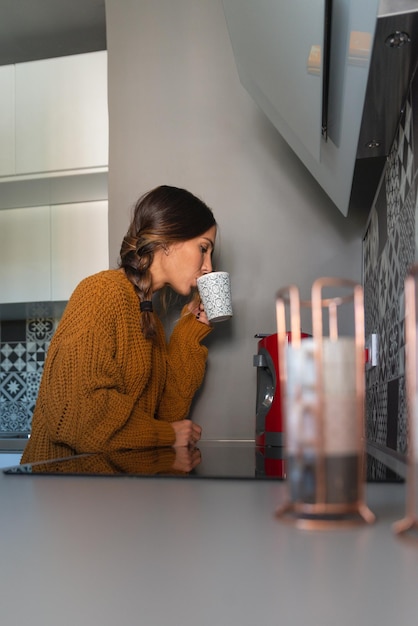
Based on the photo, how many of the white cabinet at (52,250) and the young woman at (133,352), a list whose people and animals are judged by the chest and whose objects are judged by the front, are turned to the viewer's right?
1

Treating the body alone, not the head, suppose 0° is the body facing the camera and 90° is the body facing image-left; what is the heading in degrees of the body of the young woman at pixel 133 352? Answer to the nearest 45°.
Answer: approximately 270°

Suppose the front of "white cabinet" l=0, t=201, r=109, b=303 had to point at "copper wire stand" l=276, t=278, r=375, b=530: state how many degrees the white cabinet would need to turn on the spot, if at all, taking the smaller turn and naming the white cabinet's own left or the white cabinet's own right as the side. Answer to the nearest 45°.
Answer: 0° — it already faces it

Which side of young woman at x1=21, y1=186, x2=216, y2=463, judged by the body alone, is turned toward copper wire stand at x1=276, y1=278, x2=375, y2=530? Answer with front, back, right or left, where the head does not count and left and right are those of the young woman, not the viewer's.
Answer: right

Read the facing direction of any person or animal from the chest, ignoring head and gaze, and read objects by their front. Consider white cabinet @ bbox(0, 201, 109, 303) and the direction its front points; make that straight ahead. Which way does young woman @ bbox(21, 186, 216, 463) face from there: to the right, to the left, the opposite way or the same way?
to the left

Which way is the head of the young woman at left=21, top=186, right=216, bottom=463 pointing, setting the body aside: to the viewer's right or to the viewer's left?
to the viewer's right

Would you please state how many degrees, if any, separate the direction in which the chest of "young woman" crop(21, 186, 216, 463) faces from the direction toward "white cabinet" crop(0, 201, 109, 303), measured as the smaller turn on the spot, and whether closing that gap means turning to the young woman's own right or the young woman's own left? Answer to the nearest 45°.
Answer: approximately 90° to the young woman's own left

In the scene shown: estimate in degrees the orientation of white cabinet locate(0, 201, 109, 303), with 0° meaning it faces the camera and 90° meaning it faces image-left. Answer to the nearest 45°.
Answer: approximately 0°

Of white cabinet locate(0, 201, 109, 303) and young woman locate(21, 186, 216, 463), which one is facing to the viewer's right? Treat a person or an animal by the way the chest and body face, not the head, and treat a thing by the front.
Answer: the young woman
